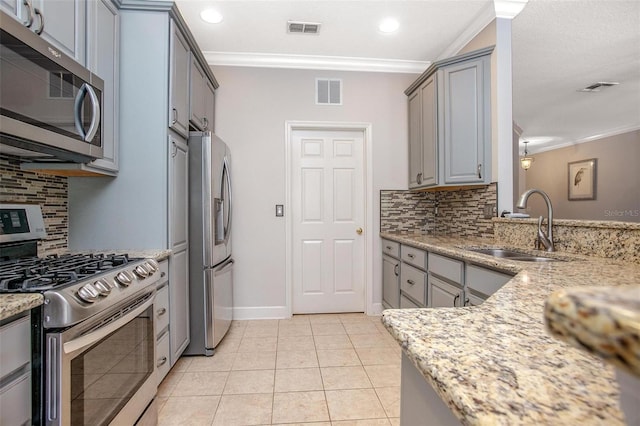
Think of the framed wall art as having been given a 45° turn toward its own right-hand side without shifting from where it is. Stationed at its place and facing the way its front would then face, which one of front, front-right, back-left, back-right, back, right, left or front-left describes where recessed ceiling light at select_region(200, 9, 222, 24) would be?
front-left

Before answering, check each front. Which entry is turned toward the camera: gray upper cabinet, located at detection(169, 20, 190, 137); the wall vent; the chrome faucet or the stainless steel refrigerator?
the wall vent

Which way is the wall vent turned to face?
toward the camera

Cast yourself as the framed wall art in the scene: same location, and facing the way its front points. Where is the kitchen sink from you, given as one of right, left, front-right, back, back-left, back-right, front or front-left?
front-left

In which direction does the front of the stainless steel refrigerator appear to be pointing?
to the viewer's right

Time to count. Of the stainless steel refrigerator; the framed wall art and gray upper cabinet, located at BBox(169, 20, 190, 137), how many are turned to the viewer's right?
2

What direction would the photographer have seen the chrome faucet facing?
facing to the left of the viewer

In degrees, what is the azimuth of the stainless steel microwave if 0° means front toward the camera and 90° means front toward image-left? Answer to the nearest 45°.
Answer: approximately 315°

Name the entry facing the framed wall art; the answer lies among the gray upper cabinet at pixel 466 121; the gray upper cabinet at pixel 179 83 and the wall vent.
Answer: the gray upper cabinet at pixel 179 83

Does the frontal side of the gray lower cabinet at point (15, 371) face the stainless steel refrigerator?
no

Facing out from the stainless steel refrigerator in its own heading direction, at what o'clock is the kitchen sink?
The kitchen sink is roughly at 1 o'clock from the stainless steel refrigerator.

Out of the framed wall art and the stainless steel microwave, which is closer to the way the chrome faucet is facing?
the stainless steel microwave

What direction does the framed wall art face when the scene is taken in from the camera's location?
facing the viewer and to the left of the viewer

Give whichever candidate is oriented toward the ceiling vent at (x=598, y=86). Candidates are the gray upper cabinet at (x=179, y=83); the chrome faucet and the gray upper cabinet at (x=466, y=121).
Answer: the gray upper cabinet at (x=179, y=83)

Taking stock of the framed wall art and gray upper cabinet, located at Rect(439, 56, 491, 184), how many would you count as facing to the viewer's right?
0

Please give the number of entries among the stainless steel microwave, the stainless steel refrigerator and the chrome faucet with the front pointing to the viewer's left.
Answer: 1

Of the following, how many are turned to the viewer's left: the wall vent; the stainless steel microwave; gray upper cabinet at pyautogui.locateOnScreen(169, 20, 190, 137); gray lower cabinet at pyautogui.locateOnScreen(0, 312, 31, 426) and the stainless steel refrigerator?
0
